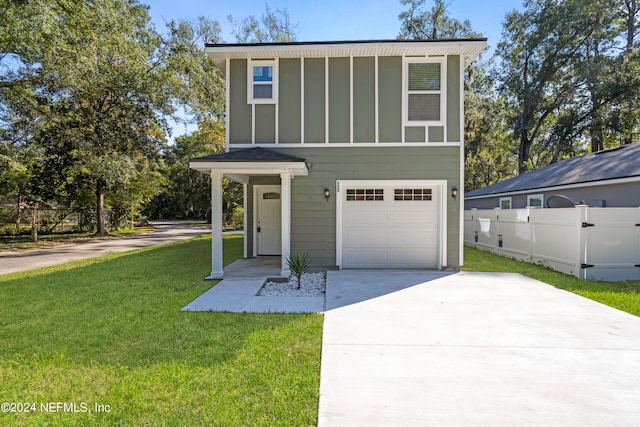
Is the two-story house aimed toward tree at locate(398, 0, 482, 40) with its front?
no

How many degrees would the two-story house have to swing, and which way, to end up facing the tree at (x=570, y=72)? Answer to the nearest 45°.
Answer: approximately 135° to its left

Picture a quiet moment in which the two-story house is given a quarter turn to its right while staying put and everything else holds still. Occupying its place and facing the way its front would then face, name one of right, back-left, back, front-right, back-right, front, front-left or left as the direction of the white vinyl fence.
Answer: back

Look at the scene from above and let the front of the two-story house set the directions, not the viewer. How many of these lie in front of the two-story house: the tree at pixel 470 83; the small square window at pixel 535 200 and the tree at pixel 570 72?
0

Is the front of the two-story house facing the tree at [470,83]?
no

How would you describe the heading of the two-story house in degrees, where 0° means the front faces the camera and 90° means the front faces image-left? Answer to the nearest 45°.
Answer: approximately 0°

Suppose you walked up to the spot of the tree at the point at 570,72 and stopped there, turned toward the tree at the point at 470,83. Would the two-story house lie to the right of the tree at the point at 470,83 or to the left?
left

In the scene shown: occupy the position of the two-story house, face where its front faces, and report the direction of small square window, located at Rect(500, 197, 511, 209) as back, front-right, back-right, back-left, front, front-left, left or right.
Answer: back-left

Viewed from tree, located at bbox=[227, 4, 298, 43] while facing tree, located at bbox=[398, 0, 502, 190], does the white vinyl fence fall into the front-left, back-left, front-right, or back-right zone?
front-right

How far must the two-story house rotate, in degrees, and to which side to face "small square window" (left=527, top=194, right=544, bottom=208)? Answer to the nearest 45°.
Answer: approximately 135° to its left

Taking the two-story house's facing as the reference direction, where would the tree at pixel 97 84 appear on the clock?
The tree is roughly at 4 o'clock from the two-story house.

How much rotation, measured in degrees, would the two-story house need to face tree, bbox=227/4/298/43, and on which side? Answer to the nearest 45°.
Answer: approximately 135° to its right

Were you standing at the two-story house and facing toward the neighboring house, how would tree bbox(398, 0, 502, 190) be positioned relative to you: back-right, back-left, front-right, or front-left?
front-left
